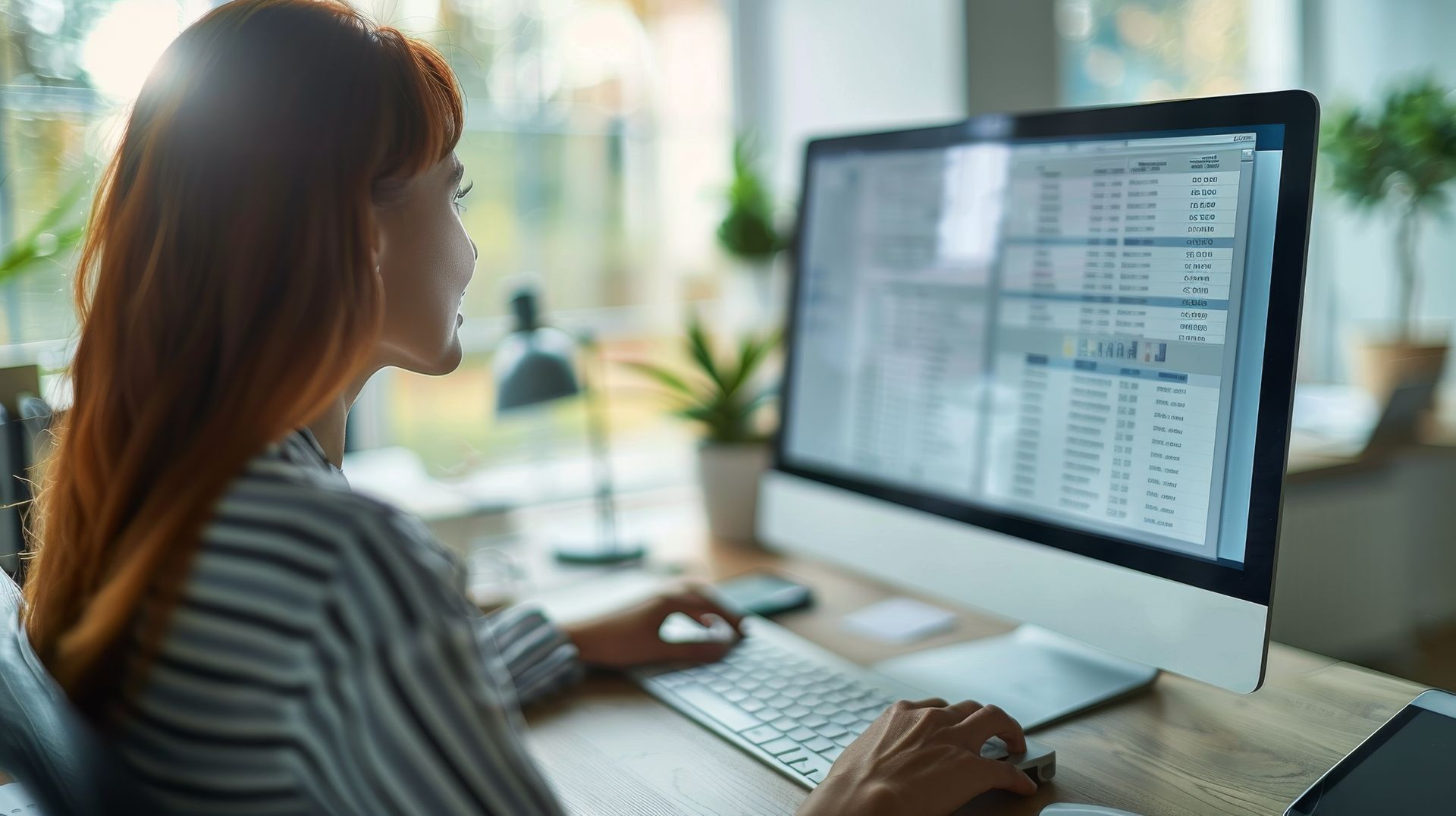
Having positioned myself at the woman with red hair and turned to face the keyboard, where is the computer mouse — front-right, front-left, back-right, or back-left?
front-right

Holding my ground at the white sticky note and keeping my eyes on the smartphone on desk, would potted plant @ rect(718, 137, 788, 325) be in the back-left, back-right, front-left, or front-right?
front-right

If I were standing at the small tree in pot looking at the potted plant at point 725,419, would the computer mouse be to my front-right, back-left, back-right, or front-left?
front-left

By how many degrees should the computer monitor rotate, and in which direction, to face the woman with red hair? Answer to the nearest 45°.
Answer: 0° — it already faces them

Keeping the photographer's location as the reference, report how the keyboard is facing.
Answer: facing the viewer and to the left of the viewer

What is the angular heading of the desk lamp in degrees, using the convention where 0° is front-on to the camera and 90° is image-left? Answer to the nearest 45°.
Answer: approximately 90°

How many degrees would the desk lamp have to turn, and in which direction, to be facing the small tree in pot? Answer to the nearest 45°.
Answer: approximately 180°

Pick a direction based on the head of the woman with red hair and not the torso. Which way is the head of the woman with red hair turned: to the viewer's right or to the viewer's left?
to the viewer's right

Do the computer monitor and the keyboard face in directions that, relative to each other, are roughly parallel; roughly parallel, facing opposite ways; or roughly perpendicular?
roughly parallel

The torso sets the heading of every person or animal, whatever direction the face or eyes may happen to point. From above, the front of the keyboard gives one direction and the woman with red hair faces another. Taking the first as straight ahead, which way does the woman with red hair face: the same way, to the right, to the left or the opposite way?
the opposite way

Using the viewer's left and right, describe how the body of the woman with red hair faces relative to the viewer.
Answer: facing away from the viewer and to the right of the viewer

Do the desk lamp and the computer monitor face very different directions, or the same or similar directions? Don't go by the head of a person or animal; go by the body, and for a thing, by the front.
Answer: same or similar directions
